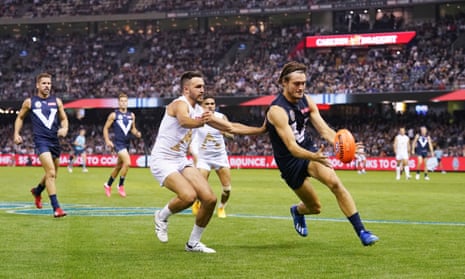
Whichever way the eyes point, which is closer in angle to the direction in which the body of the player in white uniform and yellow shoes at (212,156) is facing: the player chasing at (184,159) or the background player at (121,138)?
the player chasing

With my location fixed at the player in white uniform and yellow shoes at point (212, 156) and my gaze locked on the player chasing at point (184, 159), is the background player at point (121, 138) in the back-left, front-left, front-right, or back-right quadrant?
back-right

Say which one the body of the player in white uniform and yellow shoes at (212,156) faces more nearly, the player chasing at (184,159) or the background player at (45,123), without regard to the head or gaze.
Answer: the player chasing

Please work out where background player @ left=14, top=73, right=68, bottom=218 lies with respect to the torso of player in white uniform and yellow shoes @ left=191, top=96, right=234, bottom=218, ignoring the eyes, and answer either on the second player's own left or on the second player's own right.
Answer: on the second player's own right

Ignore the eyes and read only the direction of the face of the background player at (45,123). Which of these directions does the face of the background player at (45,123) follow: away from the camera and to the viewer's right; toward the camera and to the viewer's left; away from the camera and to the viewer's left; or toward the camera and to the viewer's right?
toward the camera and to the viewer's right
